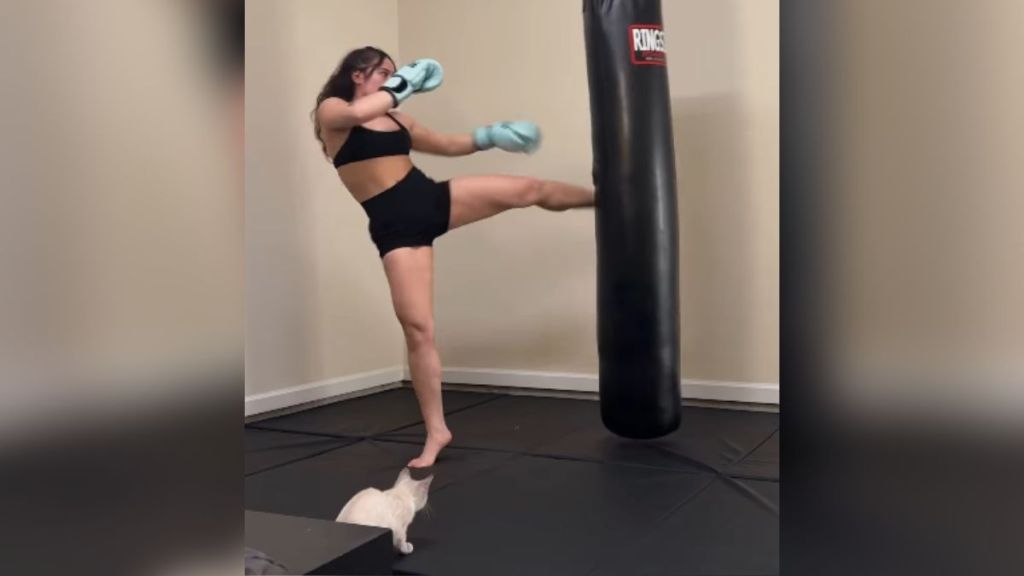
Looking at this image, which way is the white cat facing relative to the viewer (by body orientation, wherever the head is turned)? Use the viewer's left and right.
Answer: facing to the right of the viewer

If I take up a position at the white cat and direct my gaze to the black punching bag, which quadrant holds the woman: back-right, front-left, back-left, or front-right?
front-left

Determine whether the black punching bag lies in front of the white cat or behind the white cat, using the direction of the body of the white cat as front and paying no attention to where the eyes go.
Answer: in front

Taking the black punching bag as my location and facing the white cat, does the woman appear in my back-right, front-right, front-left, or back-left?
front-right

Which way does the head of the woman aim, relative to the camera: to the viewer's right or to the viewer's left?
to the viewer's right

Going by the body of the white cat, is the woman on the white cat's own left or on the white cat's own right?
on the white cat's own left
